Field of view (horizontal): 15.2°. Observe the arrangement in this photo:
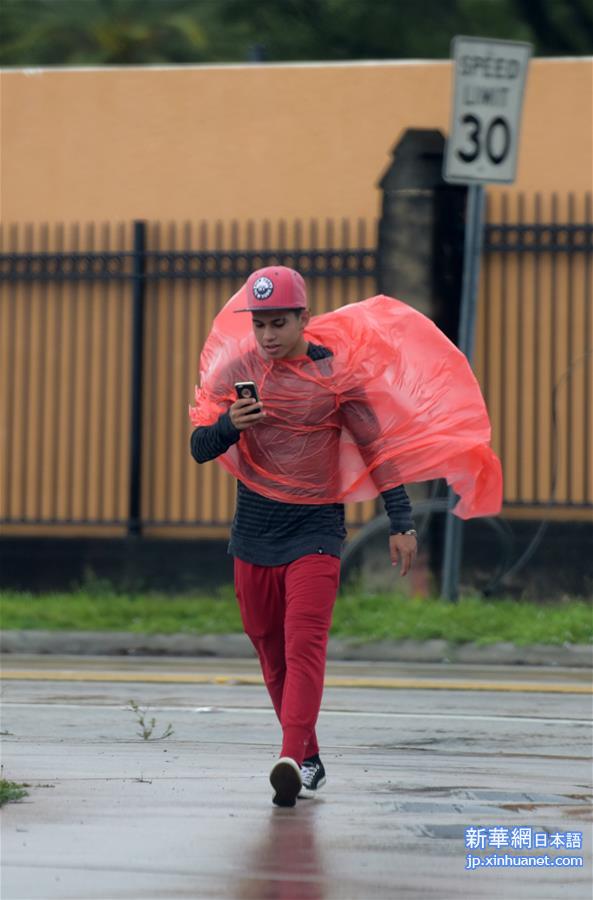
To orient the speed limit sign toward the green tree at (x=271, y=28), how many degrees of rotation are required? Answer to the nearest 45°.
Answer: approximately 180°

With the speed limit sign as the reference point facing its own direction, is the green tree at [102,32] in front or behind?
behind

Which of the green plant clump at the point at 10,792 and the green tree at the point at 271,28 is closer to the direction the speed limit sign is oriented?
the green plant clump

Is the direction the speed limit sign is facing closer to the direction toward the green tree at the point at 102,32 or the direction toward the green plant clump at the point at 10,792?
the green plant clump

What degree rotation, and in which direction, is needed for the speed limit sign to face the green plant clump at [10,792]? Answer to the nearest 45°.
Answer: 0° — it already faces it

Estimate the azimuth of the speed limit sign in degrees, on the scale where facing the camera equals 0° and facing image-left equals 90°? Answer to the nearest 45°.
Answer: approximately 0°
